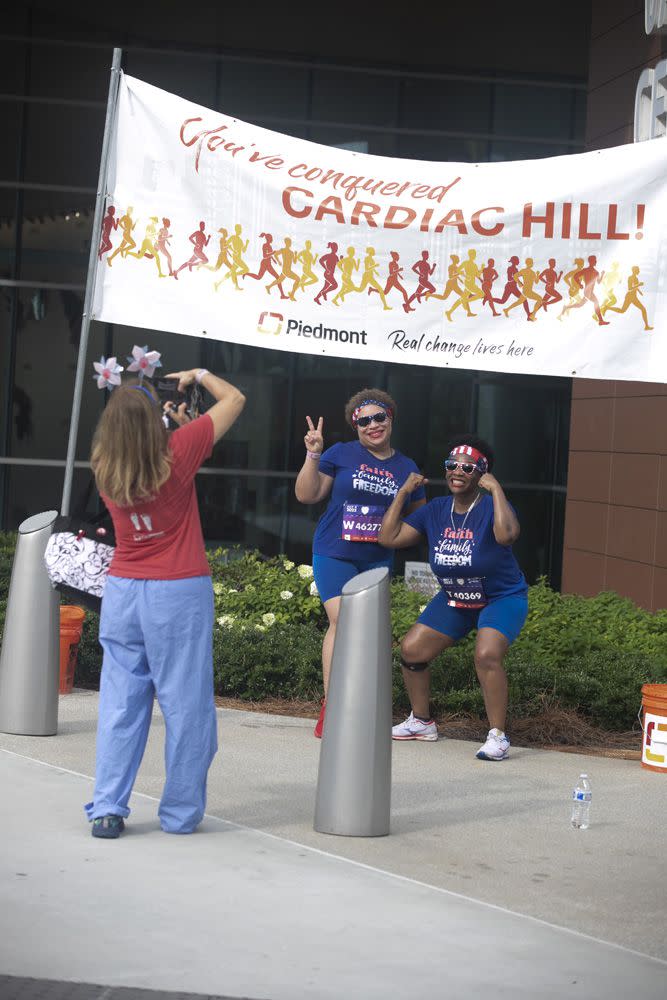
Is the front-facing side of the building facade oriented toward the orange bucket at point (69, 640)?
yes

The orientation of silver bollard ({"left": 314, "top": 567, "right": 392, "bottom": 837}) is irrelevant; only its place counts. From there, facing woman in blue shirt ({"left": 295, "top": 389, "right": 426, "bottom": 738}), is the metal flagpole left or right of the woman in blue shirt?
left

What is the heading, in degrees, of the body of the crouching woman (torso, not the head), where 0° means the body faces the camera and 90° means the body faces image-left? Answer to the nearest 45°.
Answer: approximately 45°

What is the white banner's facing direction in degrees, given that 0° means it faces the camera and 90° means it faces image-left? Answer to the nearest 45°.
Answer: approximately 0°

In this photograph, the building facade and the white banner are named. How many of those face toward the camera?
2

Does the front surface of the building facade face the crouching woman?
yes

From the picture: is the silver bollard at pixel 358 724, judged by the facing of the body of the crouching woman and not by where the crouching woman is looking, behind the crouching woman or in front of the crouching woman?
in front

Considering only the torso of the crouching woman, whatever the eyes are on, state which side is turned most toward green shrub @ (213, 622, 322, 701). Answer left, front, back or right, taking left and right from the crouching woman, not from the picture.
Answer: right
